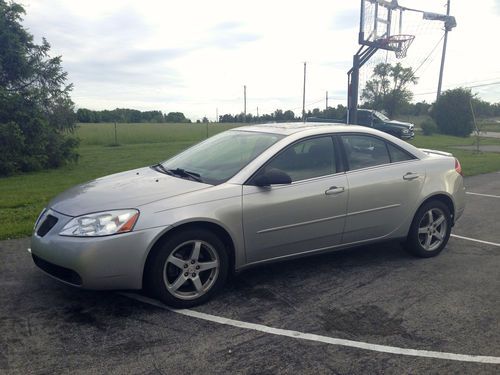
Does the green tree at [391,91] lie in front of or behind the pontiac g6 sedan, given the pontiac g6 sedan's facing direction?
behind

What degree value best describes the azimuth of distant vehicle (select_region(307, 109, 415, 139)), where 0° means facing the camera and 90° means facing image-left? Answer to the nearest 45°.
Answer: approximately 315°

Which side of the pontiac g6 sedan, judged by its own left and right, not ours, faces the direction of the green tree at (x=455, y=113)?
back

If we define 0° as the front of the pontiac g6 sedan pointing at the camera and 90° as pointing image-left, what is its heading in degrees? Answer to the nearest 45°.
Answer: approximately 45°

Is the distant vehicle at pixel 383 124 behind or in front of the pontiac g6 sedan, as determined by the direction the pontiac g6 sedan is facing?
behind

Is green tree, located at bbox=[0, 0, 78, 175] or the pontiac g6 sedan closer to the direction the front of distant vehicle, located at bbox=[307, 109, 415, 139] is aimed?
the pontiac g6 sedan

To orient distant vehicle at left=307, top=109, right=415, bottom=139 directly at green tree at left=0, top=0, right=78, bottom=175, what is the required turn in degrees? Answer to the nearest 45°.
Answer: approximately 90° to its right

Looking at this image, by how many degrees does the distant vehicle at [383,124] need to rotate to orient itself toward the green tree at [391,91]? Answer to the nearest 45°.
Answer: approximately 135° to its left
